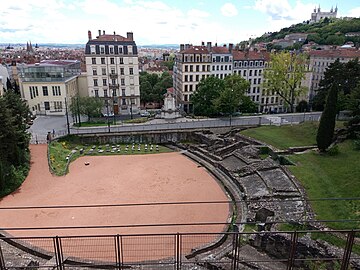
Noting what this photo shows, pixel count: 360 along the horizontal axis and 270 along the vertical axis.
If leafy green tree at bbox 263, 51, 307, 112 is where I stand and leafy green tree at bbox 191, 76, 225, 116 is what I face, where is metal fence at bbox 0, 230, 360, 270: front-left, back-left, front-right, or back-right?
front-left

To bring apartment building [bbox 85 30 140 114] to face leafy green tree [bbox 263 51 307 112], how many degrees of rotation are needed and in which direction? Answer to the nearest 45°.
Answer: approximately 90° to its left

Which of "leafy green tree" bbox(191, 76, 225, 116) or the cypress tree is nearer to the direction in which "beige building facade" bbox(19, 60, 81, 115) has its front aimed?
the cypress tree

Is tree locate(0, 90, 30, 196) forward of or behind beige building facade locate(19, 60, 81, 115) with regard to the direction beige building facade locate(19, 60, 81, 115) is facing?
forward

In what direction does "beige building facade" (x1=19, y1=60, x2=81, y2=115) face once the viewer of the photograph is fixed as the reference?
facing the viewer

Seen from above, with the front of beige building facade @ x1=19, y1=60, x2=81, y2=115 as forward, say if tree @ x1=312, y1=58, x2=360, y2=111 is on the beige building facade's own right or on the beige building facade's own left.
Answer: on the beige building facade's own left

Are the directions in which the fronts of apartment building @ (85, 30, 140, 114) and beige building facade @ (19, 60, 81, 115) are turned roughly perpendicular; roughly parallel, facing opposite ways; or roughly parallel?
roughly parallel

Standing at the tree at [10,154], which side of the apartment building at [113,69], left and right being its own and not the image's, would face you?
front

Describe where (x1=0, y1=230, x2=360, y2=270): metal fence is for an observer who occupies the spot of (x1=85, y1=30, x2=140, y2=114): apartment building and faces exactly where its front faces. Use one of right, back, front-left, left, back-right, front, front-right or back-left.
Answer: front

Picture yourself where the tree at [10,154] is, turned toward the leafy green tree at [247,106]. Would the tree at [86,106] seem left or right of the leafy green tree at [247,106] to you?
left

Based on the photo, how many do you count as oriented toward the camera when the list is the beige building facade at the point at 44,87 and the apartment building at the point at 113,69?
2

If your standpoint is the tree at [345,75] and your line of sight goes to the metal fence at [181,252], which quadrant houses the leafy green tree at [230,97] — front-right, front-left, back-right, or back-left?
front-right

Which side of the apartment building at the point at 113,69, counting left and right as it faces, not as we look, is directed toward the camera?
front

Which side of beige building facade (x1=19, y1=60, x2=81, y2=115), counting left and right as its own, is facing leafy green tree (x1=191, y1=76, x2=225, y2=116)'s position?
left
